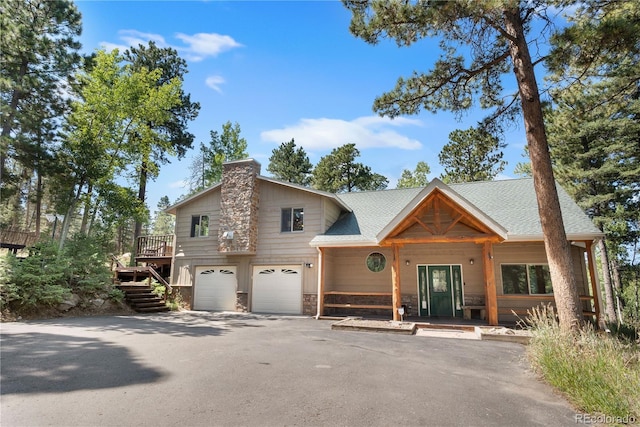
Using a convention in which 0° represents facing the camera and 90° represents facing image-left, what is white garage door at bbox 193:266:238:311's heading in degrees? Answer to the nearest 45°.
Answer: approximately 0°

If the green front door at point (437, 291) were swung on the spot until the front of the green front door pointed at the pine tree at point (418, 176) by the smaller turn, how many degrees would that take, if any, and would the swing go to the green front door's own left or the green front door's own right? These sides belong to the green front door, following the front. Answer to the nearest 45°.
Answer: approximately 180°

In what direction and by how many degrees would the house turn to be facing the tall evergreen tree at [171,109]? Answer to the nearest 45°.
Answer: approximately 135° to its right

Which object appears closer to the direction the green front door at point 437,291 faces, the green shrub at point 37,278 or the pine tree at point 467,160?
the green shrub

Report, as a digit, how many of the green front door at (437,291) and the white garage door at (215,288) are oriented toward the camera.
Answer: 2

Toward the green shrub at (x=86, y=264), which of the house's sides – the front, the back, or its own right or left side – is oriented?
right

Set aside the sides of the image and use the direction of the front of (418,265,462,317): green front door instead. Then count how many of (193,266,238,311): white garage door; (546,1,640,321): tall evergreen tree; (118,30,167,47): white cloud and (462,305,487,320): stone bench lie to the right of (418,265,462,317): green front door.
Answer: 2

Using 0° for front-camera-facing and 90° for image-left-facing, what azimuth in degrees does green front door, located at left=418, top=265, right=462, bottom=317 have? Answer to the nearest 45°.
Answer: approximately 0°

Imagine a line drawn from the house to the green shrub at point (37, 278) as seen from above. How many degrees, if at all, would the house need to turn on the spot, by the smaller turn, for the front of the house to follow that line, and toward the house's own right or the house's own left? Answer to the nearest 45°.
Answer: approximately 45° to the house's own right
